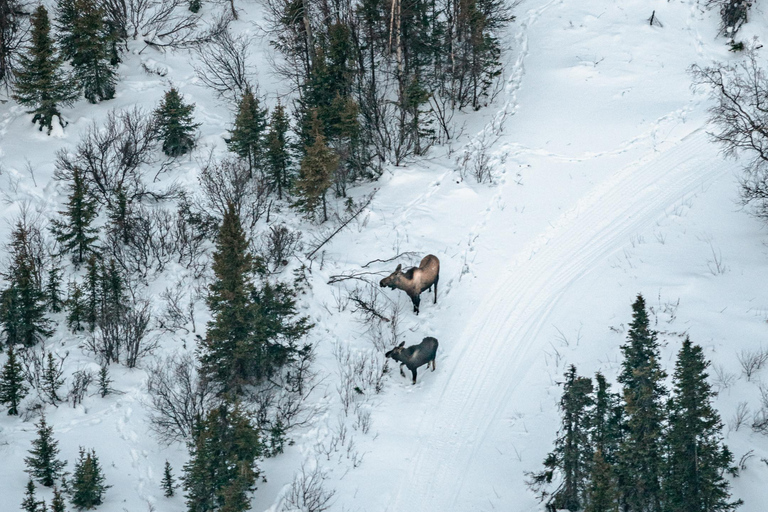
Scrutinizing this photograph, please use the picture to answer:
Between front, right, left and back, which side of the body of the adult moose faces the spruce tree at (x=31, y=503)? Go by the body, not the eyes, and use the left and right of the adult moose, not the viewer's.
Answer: front

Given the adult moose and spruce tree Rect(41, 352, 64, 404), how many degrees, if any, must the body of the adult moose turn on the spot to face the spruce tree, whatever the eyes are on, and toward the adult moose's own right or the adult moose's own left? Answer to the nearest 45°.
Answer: approximately 45° to the adult moose's own right

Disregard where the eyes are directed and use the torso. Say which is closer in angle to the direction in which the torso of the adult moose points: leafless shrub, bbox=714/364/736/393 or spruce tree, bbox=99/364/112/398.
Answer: the spruce tree

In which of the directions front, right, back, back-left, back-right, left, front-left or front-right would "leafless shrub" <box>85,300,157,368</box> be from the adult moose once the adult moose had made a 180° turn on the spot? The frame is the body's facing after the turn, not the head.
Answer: back-left

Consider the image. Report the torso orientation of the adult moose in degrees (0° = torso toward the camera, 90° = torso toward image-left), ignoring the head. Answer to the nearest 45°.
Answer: approximately 45°

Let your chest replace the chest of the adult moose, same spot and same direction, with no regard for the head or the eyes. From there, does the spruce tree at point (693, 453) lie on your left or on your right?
on your left

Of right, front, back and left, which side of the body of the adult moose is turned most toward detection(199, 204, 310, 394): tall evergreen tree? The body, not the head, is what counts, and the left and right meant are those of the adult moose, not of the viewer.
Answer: front

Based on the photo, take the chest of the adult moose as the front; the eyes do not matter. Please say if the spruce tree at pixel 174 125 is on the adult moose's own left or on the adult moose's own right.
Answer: on the adult moose's own right
